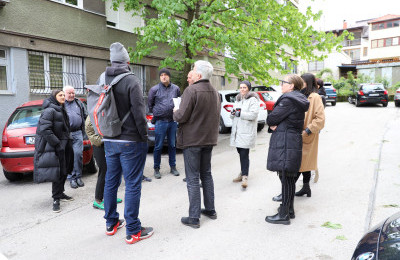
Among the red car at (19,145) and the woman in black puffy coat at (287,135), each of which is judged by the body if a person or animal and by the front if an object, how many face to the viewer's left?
1

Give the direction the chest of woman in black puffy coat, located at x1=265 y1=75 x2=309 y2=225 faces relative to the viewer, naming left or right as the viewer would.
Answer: facing to the left of the viewer

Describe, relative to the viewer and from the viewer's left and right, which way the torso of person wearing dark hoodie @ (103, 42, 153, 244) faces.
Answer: facing away from the viewer and to the right of the viewer

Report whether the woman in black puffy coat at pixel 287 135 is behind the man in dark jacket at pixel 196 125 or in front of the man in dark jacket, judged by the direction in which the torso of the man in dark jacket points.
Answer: behind

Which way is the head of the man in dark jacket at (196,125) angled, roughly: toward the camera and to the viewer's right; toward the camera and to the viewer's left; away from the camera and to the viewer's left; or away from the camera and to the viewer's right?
away from the camera and to the viewer's left

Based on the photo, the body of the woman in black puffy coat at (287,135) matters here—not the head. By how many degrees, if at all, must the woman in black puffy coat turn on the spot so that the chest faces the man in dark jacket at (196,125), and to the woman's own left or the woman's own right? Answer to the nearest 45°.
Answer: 0° — they already face them

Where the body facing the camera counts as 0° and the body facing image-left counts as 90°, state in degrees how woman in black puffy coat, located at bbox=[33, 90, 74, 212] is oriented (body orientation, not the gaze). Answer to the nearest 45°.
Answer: approximately 315°

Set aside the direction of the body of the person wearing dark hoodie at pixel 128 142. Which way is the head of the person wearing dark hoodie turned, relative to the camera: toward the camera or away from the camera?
away from the camera
